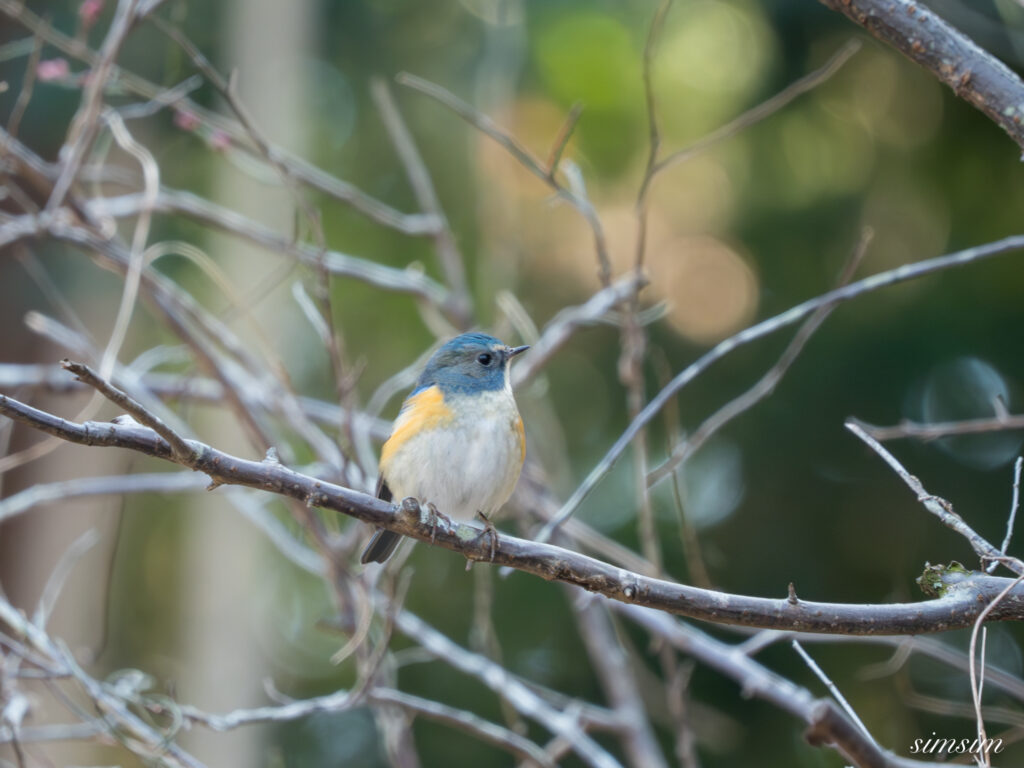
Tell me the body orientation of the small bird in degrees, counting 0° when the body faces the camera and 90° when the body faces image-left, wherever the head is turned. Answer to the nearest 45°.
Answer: approximately 315°
